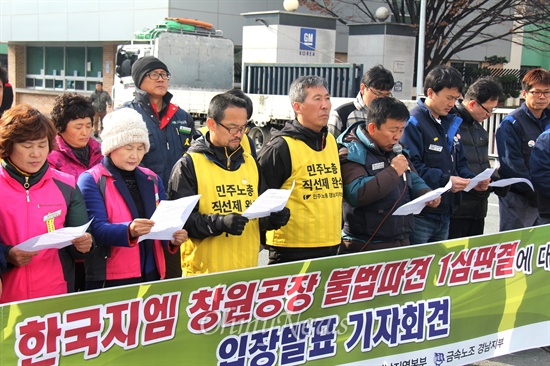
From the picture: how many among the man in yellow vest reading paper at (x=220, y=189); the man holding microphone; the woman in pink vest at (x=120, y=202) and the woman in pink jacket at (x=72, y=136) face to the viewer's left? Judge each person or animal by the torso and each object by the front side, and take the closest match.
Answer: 0

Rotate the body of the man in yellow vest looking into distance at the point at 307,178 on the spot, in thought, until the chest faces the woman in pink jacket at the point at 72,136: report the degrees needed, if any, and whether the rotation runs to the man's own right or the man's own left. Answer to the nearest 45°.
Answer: approximately 135° to the man's own right

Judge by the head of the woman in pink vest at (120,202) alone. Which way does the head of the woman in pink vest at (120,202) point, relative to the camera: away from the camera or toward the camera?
toward the camera

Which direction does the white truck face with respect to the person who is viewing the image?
facing to the left of the viewer

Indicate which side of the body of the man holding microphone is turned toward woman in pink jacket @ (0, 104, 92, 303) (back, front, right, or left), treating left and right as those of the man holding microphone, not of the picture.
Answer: right

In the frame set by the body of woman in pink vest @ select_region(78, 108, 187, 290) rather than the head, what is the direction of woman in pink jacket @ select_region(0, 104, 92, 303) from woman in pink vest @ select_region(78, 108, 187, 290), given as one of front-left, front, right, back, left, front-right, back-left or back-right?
right

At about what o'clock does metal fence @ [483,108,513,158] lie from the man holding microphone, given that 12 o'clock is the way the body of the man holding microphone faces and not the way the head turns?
The metal fence is roughly at 8 o'clock from the man holding microphone.

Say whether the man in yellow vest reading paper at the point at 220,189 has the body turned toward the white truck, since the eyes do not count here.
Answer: no

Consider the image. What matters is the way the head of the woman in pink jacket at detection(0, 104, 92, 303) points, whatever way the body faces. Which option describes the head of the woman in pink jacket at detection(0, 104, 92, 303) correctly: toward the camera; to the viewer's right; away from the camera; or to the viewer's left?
toward the camera

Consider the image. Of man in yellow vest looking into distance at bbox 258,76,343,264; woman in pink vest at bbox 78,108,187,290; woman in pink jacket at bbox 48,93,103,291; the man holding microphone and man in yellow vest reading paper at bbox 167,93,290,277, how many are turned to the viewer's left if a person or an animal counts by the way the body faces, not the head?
0

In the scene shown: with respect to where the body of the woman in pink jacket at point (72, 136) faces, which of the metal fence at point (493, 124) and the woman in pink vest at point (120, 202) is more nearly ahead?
the woman in pink vest

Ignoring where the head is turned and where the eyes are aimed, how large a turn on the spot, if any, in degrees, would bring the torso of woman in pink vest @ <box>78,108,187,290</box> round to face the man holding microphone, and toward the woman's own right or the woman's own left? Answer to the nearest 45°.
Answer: approximately 45° to the woman's own left

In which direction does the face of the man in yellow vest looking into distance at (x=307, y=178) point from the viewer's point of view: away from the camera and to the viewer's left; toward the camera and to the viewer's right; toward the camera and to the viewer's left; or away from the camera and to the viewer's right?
toward the camera and to the viewer's right

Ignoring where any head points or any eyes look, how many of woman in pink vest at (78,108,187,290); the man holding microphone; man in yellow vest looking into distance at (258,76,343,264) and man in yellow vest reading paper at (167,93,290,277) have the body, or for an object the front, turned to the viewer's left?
0

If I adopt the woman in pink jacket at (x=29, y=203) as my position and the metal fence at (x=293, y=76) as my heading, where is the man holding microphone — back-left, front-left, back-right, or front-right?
front-right

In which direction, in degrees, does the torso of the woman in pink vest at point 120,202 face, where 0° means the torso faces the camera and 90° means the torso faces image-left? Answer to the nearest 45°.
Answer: approximately 315°

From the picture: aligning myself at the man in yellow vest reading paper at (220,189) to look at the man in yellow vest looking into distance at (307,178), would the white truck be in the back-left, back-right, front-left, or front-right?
front-left

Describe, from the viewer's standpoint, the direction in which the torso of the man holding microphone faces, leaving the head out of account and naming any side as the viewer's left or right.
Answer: facing the viewer and to the right of the viewer

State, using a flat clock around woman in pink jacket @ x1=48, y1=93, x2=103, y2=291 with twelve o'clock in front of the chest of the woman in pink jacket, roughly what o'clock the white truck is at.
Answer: The white truck is roughly at 8 o'clock from the woman in pink jacket.

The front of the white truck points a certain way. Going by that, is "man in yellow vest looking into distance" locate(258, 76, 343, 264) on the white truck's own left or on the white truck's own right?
on the white truck's own left

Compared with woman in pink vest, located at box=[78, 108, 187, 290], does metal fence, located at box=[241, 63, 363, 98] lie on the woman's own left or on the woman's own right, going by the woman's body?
on the woman's own left
